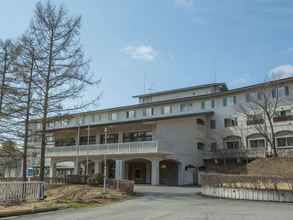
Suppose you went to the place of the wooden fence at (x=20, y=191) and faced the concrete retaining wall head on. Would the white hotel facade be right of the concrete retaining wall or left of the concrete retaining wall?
left

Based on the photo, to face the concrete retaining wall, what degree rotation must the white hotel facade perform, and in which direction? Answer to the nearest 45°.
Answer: approximately 45° to its left

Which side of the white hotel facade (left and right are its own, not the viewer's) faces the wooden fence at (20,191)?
front

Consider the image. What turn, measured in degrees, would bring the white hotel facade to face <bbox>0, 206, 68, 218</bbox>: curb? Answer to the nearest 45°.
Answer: approximately 45° to its left

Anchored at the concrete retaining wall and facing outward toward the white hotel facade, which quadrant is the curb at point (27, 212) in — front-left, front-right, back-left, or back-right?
back-left

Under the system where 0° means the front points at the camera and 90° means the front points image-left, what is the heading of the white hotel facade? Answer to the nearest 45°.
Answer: approximately 45°
